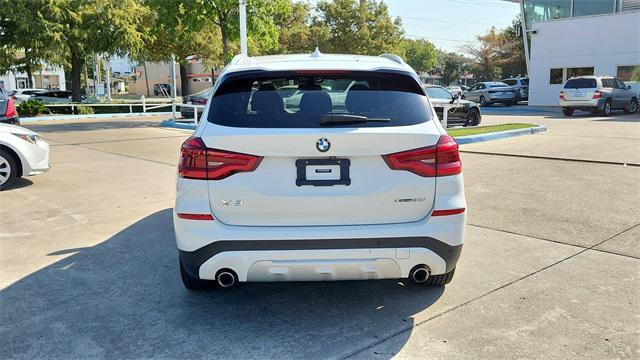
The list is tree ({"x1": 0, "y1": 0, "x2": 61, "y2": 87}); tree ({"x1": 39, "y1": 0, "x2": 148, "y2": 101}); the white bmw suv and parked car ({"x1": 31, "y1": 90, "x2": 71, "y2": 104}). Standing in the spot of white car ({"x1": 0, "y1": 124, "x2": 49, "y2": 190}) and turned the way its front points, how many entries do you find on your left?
3

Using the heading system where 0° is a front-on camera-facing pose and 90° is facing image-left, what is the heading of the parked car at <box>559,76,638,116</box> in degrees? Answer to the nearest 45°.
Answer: approximately 225°

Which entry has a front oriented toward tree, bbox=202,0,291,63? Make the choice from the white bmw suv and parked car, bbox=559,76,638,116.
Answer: the white bmw suv

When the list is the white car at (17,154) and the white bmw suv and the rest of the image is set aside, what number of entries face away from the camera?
1

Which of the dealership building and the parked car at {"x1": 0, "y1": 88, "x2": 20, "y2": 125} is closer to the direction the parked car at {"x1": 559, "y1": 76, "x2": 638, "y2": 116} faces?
the dealership building

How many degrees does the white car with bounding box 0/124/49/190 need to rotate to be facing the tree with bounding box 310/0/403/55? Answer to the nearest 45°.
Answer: approximately 45° to its left

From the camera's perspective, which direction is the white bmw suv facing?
away from the camera
